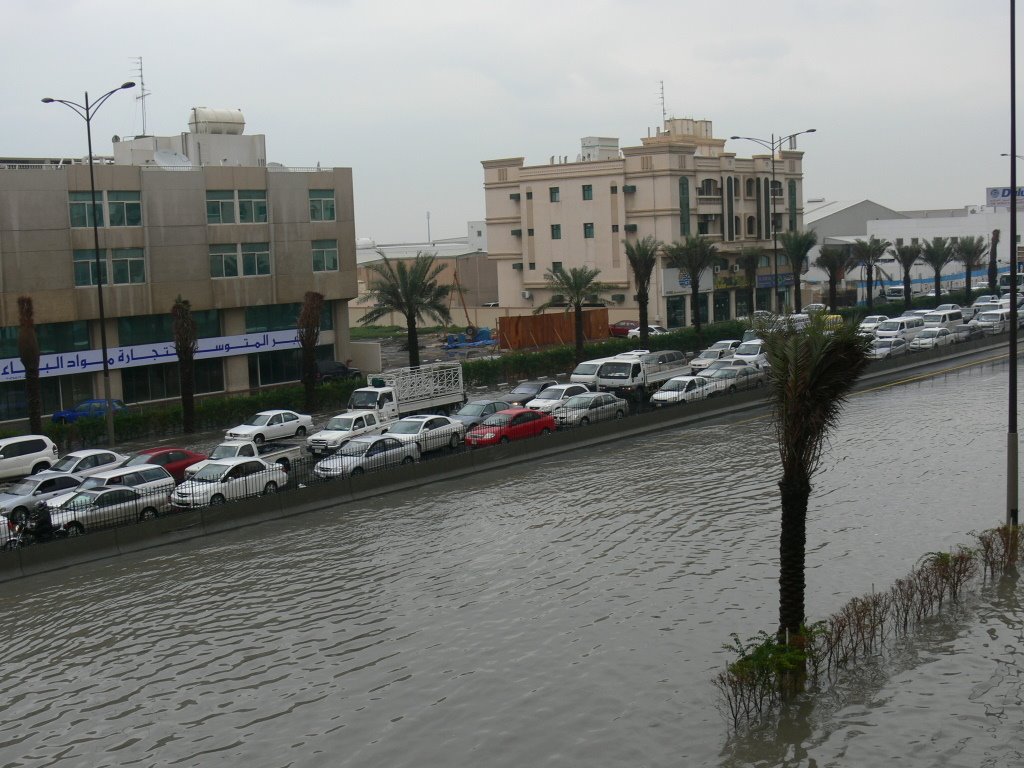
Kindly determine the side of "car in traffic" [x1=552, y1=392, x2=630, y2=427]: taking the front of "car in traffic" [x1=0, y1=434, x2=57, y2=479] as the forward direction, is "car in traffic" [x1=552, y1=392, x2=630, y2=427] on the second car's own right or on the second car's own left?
on the second car's own left

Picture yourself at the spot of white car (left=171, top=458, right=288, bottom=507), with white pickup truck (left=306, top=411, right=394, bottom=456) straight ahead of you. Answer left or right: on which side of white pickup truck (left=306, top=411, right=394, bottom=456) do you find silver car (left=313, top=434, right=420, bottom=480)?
right

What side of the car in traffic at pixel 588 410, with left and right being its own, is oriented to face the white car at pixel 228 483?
front

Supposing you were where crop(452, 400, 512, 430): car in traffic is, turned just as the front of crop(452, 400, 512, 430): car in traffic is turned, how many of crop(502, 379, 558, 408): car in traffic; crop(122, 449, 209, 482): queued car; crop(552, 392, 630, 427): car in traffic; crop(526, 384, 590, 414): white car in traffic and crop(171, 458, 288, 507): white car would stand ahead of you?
2

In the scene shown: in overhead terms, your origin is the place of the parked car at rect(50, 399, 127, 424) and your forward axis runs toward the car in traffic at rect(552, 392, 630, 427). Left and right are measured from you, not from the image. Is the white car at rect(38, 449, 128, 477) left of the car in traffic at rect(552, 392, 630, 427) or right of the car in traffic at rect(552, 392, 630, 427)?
right

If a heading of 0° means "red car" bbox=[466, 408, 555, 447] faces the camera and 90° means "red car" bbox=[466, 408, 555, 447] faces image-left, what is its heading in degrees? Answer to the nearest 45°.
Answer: approximately 45°

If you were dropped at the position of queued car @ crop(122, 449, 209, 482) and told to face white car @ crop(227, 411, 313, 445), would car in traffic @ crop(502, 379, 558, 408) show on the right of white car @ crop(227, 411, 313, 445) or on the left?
right

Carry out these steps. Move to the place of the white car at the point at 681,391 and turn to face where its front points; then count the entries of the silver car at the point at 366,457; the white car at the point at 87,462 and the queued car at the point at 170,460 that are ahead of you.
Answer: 3

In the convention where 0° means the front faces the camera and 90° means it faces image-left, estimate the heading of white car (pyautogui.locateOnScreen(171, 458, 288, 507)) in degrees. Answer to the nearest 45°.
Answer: approximately 45°

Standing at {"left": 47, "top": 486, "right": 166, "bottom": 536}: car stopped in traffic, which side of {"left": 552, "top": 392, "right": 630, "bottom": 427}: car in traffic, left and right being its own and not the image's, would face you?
front

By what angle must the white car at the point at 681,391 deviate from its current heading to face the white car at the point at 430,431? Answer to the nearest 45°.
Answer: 0° — it already faces it

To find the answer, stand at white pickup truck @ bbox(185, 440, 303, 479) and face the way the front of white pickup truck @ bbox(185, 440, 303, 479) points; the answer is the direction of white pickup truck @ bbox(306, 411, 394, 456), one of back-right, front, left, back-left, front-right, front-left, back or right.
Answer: back
